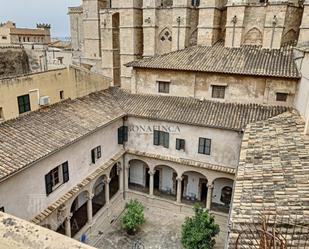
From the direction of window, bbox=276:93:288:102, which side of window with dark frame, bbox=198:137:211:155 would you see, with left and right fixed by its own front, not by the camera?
left

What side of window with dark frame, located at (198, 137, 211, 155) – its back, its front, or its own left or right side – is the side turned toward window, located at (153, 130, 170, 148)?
right

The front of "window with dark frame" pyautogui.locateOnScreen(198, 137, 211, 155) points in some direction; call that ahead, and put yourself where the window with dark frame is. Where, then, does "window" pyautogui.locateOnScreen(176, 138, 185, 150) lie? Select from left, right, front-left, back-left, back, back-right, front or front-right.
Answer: right

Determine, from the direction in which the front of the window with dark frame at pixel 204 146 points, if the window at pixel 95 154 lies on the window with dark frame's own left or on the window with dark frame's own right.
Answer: on the window with dark frame's own right

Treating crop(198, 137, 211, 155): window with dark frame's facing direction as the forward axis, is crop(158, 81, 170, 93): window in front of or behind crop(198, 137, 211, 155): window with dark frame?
behind

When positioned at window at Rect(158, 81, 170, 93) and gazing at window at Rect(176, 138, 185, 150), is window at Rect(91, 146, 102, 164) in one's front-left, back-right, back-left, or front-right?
front-right

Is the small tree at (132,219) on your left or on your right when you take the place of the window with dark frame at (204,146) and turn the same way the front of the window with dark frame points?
on your right

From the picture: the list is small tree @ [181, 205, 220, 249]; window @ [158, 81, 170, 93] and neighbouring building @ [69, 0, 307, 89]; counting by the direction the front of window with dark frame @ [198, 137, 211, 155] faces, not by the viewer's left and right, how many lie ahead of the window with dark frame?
1

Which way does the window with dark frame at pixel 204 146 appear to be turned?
toward the camera

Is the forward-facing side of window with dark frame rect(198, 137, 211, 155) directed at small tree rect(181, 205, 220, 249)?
yes

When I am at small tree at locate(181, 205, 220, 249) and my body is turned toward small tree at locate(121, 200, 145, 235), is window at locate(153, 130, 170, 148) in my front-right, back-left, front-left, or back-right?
front-right

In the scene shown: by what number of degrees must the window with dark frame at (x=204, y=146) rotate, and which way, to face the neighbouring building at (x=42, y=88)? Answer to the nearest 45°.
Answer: approximately 90° to its right

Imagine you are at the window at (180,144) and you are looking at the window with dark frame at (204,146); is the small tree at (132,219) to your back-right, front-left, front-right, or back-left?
back-right
